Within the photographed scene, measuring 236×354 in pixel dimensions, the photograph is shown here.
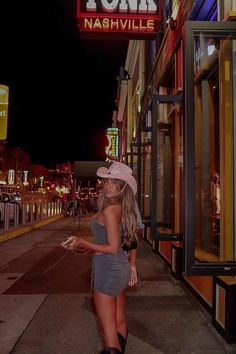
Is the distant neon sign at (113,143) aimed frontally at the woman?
yes

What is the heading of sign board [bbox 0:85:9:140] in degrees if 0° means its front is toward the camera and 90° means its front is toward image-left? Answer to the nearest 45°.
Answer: approximately 0°

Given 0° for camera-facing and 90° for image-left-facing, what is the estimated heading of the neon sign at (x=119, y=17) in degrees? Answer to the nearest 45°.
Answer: approximately 0°

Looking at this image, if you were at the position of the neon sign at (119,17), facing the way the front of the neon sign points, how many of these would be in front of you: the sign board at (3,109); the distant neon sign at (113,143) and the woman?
1

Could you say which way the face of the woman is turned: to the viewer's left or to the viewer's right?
to the viewer's left
